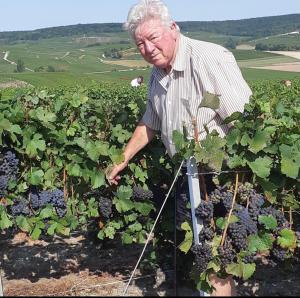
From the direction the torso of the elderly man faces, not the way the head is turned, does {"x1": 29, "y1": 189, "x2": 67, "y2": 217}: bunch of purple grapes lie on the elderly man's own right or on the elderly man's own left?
on the elderly man's own right

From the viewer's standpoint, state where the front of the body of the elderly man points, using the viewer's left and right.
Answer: facing the viewer and to the left of the viewer
